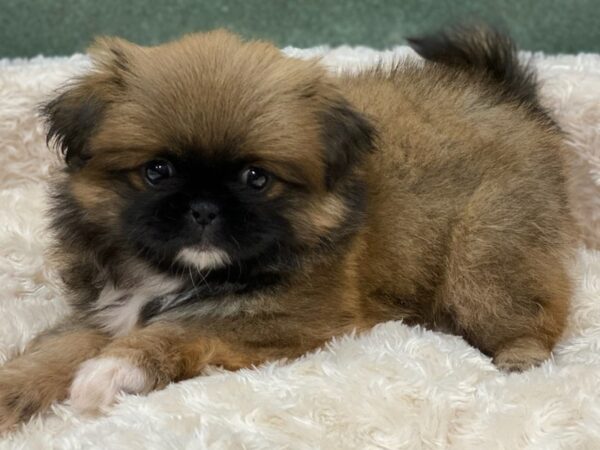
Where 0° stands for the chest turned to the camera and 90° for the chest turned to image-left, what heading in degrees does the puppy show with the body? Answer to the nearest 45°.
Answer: approximately 45°
